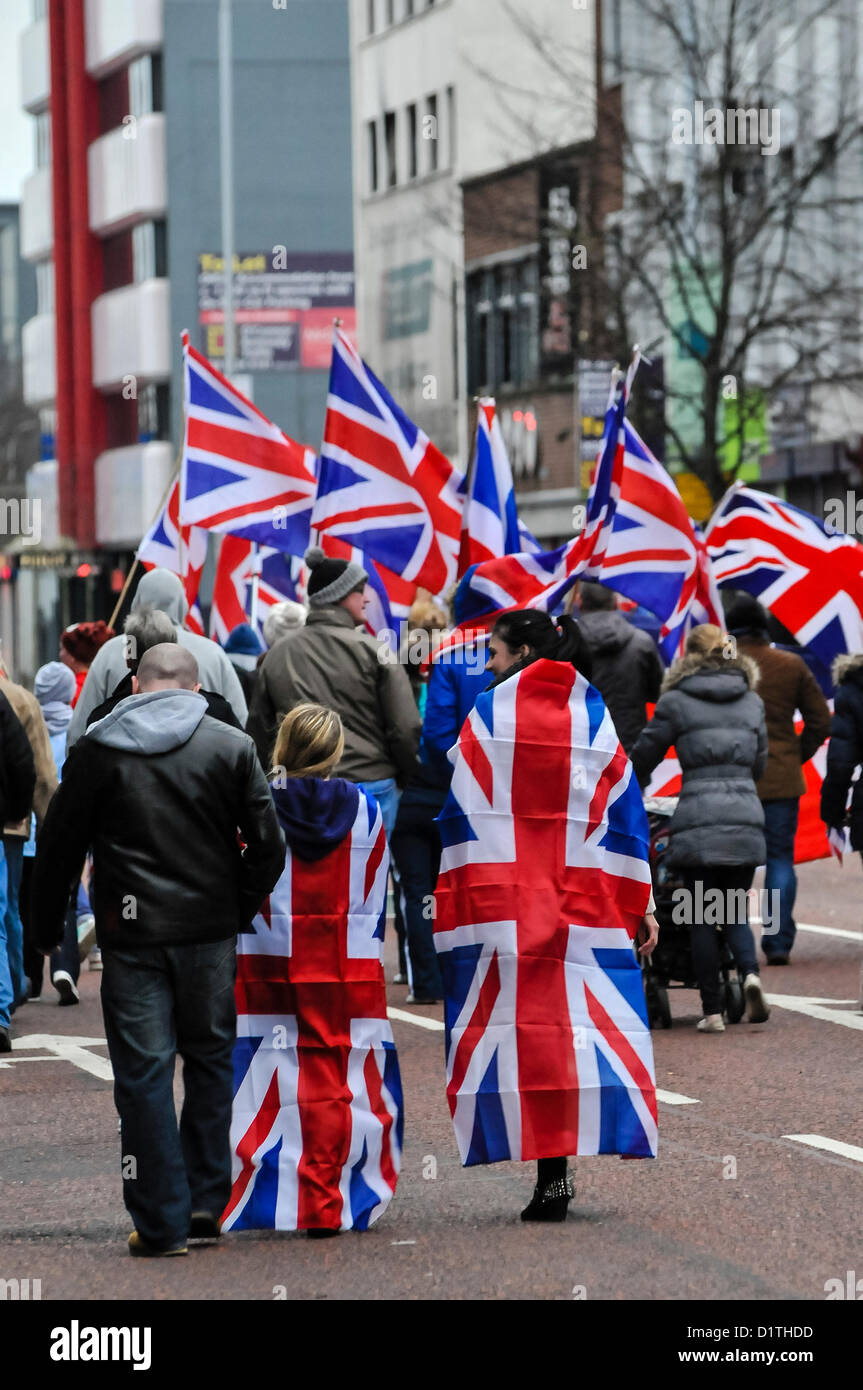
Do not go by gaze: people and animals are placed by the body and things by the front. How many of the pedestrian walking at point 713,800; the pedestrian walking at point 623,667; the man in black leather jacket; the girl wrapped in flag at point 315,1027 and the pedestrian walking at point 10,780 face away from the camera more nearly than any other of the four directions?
5

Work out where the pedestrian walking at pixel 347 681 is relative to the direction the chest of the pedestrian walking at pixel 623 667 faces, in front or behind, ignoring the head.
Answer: behind

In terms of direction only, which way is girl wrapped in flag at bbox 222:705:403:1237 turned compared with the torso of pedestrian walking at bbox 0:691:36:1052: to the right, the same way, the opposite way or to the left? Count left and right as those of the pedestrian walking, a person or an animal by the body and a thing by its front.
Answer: the same way

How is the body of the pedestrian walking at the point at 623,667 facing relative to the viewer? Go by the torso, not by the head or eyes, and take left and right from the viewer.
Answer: facing away from the viewer

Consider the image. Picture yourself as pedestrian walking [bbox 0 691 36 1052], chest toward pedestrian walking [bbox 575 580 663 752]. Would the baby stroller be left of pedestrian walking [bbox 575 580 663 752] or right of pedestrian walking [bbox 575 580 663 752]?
right

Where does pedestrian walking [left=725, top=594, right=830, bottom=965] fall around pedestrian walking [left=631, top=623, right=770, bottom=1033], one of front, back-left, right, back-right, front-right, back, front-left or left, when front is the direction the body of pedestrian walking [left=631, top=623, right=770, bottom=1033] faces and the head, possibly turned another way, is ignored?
front

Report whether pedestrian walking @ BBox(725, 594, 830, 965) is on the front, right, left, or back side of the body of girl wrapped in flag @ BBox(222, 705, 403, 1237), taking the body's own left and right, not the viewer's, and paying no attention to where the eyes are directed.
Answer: front

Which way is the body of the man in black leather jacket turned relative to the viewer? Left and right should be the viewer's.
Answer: facing away from the viewer

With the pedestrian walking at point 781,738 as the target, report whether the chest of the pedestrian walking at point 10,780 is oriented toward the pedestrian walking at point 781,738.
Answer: no

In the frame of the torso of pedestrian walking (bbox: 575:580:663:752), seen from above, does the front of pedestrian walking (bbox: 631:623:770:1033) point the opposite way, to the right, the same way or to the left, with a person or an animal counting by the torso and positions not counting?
the same way

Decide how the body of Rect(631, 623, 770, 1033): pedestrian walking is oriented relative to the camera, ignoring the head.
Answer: away from the camera

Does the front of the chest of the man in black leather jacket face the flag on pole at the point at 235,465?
yes

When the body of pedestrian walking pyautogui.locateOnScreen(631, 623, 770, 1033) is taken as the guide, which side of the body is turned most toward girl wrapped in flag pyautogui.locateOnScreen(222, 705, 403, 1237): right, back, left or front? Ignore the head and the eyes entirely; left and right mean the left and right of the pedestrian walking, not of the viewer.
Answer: back

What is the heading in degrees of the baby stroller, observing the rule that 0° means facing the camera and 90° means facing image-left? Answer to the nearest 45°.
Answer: approximately 180°

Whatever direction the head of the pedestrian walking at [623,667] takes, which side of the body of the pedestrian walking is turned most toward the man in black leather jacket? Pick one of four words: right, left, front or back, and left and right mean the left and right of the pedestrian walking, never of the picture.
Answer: back

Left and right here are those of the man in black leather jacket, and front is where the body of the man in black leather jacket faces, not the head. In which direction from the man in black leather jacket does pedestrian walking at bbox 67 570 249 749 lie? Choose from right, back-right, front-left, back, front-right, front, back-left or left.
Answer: front

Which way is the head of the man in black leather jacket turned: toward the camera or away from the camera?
away from the camera

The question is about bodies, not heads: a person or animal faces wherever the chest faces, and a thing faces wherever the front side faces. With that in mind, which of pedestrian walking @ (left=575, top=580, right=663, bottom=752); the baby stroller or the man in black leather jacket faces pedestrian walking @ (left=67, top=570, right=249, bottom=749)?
the man in black leather jacket

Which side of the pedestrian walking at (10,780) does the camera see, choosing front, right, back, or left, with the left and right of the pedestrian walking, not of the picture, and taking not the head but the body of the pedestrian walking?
back

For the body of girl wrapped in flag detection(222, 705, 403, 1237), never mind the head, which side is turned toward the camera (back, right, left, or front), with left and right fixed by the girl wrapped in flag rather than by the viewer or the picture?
back

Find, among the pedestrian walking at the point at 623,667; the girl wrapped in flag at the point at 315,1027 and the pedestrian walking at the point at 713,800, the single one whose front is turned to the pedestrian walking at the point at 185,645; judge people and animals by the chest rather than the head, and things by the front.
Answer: the girl wrapped in flag

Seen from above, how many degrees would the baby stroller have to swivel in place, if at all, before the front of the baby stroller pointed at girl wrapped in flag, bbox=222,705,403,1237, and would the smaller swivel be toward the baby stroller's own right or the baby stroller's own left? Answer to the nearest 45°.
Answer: approximately 180°

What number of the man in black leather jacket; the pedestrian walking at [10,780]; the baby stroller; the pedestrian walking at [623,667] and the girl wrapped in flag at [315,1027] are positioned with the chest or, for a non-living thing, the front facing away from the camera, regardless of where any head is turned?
5
